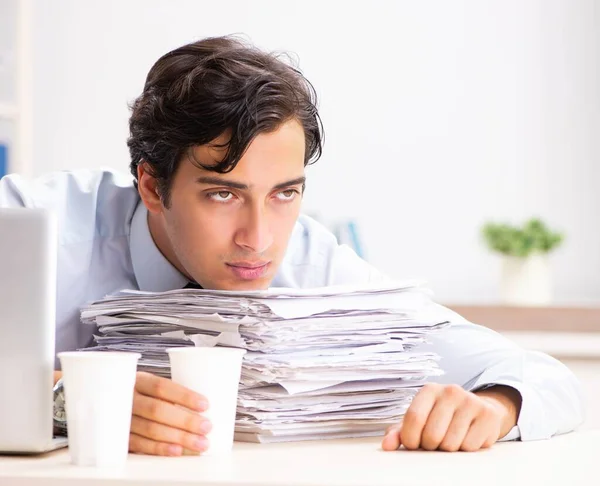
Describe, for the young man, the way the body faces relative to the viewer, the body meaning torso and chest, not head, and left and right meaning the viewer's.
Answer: facing the viewer and to the right of the viewer

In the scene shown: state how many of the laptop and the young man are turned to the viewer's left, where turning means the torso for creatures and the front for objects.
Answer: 0

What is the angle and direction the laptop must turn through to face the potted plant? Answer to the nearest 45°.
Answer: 0° — it already faces it

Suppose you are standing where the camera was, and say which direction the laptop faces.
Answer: facing away from the viewer and to the right of the viewer

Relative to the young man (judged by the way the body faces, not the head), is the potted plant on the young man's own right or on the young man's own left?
on the young man's own left
